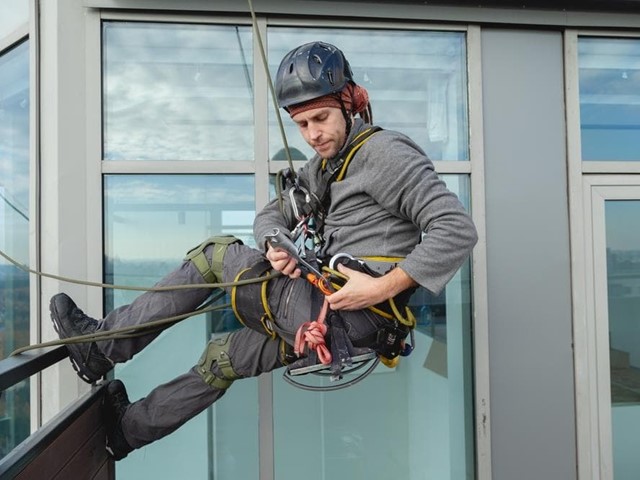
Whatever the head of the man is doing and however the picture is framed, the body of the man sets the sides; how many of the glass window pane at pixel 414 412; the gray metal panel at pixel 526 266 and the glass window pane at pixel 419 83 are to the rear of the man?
3

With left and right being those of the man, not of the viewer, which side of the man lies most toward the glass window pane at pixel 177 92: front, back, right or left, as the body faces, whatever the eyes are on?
right

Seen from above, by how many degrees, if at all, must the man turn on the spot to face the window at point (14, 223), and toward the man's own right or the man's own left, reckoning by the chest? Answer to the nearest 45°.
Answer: approximately 90° to the man's own right

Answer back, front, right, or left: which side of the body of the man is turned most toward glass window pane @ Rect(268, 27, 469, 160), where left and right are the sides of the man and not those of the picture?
back

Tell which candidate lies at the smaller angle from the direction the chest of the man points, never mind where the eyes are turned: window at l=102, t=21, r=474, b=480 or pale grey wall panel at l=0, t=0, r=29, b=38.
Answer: the pale grey wall panel

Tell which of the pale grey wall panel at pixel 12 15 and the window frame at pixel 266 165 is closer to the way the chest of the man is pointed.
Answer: the pale grey wall panel

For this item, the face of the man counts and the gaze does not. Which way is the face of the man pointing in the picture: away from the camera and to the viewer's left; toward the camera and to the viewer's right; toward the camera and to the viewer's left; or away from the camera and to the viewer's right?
toward the camera and to the viewer's left

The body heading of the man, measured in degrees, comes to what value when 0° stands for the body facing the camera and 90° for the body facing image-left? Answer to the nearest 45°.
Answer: approximately 45°

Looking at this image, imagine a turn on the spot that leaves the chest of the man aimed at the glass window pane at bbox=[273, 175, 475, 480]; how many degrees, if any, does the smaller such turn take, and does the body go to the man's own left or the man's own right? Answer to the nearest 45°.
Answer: approximately 180°

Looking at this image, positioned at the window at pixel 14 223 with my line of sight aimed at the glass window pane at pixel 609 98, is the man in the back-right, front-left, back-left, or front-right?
front-right
